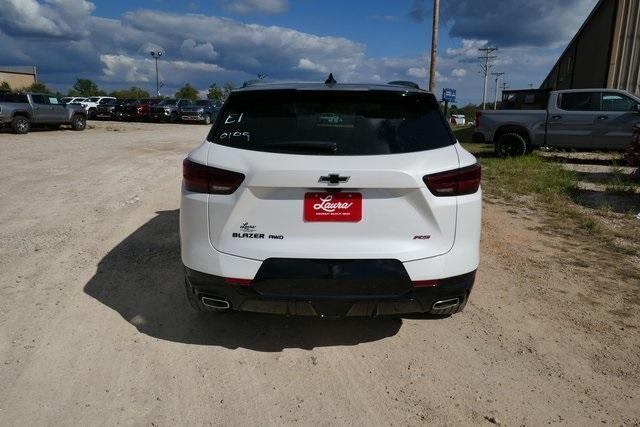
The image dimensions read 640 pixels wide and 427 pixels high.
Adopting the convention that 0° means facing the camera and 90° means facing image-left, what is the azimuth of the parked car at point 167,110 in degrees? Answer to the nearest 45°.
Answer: approximately 45°

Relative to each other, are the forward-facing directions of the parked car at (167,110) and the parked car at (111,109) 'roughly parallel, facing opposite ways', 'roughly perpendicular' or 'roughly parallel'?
roughly parallel

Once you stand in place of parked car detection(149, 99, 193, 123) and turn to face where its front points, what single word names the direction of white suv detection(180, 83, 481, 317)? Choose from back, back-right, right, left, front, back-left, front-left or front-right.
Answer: front-left

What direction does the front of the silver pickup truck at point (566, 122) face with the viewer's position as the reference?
facing to the right of the viewer

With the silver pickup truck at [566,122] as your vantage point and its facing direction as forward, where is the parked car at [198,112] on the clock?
The parked car is roughly at 7 o'clock from the silver pickup truck.

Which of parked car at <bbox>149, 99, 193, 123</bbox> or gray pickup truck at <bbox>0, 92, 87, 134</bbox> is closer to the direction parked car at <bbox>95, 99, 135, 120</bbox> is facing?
the gray pickup truck

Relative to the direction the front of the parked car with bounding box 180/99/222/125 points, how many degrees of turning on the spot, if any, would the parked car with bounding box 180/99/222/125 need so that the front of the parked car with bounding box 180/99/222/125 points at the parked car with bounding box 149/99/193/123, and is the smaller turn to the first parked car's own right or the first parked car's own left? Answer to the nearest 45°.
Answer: approximately 90° to the first parked car's own right

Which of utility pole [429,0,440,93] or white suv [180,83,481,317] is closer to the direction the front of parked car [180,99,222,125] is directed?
the white suv

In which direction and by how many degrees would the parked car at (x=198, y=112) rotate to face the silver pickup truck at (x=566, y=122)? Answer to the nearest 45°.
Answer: approximately 90° to its left

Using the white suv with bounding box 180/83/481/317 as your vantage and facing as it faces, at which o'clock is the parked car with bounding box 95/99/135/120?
The parked car is roughly at 11 o'clock from the white suv.

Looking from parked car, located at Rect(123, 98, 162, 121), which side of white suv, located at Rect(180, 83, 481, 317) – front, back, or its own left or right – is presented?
front

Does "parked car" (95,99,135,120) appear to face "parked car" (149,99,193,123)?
no

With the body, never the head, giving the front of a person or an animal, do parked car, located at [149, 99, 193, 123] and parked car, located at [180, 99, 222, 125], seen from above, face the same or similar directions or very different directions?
same or similar directions

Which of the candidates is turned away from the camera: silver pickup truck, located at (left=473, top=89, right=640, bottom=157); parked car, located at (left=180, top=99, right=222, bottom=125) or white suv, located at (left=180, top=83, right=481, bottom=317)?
the white suv

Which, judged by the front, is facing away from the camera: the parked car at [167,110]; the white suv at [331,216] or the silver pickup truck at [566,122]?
the white suv

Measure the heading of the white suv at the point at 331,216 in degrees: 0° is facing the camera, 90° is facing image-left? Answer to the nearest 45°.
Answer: approximately 180°

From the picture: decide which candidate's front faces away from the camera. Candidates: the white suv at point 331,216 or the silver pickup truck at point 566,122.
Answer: the white suv

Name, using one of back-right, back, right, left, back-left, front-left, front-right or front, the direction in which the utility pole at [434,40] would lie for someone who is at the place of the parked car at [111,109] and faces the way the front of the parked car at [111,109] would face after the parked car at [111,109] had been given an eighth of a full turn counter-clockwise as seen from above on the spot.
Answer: front-left

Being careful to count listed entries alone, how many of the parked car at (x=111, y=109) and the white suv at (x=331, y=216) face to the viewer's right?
0

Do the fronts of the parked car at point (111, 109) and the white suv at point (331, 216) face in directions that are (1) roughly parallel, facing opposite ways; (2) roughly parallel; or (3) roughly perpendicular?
roughly parallel, facing opposite ways

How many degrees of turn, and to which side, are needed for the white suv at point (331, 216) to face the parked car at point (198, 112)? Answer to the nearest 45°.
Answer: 0° — it already faces it
